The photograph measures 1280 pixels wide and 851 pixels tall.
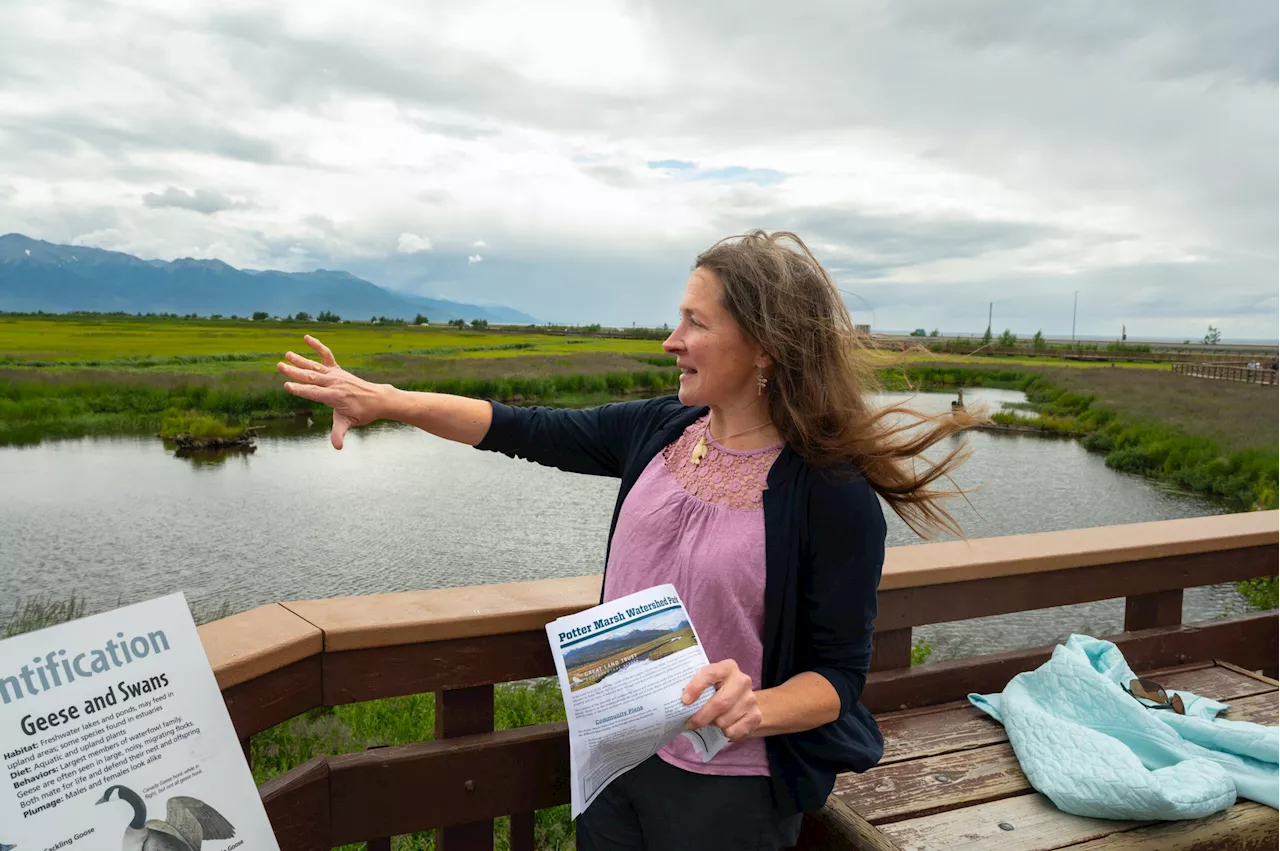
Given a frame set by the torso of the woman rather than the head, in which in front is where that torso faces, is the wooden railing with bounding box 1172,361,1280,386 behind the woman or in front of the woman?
behind

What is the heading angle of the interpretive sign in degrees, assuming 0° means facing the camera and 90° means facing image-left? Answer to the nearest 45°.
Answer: approximately 0°

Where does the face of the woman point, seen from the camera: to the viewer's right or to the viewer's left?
to the viewer's left

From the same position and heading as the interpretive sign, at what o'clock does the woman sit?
The woman is roughly at 9 o'clock from the interpretive sign.

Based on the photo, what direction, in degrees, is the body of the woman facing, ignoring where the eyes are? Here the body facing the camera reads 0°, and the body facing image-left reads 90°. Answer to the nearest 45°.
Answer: approximately 45°

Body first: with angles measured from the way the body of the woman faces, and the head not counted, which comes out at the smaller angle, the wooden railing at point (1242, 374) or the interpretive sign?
the interpretive sign

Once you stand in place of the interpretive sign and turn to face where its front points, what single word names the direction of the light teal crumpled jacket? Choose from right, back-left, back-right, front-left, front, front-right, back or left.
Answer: left

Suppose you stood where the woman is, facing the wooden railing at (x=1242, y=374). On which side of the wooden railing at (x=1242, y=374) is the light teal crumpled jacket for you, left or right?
right

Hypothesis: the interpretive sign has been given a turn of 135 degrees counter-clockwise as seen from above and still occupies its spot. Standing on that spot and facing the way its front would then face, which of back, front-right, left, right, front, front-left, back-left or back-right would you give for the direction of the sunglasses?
front-right

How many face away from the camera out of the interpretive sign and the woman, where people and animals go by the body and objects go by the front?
0

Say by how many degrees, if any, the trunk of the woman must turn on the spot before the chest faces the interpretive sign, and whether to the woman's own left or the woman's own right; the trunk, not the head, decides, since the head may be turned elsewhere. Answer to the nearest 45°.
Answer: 0° — they already face it
